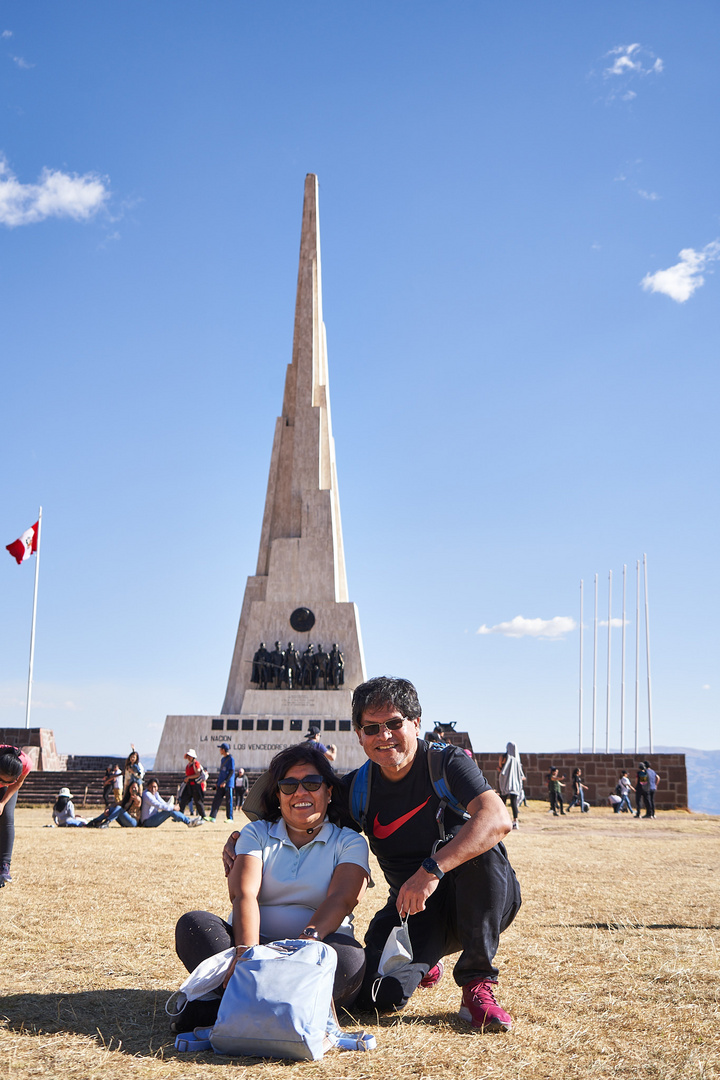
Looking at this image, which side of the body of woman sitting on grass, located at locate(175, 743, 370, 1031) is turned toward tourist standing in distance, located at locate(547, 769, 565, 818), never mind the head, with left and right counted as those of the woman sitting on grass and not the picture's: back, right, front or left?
back

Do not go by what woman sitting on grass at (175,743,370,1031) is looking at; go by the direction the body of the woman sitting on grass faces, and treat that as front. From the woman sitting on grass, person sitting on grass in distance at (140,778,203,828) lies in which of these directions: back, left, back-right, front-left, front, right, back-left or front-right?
back

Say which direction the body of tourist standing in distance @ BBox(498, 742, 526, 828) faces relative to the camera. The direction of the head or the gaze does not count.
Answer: away from the camera

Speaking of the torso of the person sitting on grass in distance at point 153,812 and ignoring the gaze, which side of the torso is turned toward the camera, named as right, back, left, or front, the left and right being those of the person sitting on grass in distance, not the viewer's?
right

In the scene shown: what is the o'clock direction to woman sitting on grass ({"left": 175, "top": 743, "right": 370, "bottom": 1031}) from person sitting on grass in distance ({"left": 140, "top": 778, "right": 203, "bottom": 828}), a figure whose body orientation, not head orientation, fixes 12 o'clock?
The woman sitting on grass is roughly at 3 o'clock from the person sitting on grass in distance.

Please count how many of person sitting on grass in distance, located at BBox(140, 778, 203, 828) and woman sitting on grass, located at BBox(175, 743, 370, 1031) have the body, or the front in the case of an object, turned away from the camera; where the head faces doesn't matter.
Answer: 0

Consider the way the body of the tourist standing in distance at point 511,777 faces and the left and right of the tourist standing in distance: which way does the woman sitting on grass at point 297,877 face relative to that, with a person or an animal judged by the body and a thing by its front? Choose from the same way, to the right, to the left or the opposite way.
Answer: the opposite way

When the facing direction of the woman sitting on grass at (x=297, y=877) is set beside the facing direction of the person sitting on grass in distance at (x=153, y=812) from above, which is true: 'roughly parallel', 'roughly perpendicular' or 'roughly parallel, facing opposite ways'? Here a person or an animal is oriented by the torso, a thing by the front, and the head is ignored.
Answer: roughly perpendicular

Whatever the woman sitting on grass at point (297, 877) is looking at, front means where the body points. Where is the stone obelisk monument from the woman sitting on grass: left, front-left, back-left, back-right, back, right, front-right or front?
back

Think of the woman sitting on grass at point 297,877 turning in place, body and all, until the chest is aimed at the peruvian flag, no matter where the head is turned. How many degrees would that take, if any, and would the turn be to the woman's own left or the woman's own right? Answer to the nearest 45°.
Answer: approximately 180°
